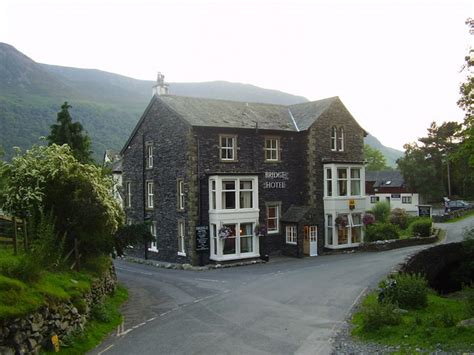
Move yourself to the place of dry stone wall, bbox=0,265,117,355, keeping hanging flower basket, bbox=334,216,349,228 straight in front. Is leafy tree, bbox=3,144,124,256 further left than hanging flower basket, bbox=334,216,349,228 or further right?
left

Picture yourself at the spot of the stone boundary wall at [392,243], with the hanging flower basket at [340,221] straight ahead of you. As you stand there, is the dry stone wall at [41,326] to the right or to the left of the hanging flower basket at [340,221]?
left

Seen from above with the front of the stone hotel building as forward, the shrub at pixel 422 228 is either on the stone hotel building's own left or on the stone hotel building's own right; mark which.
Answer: on the stone hotel building's own left

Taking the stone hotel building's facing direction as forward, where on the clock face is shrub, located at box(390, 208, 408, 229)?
The shrub is roughly at 9 o'clock from the stone hotel building.

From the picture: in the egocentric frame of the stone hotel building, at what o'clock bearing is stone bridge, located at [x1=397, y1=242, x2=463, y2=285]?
The stone bridge is roughly at 11 o'clock from the stone hotel building.

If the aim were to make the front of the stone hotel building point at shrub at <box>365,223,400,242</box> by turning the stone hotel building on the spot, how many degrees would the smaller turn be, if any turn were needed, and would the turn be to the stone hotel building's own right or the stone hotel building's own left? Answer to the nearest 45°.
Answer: approximately 45° to the stone hotel building's own left

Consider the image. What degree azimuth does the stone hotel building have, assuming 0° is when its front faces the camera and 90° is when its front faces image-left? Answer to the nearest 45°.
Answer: approximately 315°

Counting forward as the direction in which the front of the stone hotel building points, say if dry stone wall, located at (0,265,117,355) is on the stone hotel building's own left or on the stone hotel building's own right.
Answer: on the stone hotel building's own right

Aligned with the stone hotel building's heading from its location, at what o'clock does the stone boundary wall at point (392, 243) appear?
The stone boundary wall is roughly at 10 o'clock from the stone hotel building.

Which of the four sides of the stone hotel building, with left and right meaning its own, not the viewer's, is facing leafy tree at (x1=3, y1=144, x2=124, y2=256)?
right

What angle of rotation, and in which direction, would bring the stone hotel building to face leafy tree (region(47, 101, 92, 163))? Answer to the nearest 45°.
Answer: approximately 90° to its right

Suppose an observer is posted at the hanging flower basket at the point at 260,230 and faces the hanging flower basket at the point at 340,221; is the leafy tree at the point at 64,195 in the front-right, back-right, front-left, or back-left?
back-right
